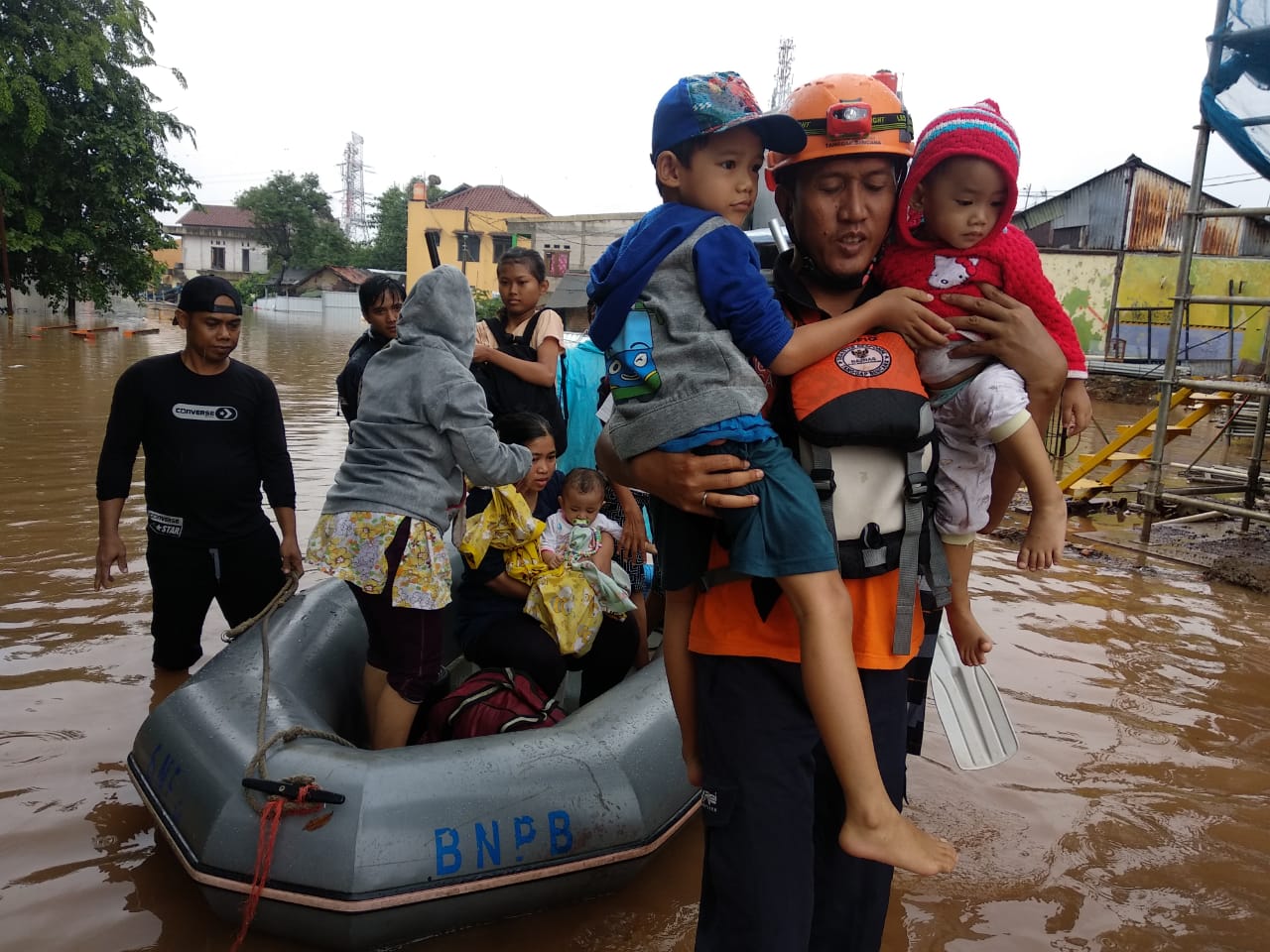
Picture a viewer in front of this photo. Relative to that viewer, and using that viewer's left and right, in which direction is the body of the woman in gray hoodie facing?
facing away from the viewer and to the right of the viewer

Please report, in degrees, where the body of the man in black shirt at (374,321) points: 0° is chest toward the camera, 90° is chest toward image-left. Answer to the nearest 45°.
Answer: approximately 315°

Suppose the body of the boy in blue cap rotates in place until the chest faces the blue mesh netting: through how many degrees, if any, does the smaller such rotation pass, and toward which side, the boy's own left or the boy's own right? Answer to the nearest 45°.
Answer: approximately 45° to the boy's own left

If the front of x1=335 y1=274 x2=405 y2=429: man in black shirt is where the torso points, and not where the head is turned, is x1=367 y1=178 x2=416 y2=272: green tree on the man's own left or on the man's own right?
on the man's own left

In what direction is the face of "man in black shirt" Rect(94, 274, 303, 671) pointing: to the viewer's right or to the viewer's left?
to the viewer's right

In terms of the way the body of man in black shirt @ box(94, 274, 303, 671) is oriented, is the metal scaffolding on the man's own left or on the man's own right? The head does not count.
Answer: on the man's own left

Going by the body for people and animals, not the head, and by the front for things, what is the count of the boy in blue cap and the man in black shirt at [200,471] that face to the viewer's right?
1

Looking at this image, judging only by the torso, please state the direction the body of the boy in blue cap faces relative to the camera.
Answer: to the viewer's right
